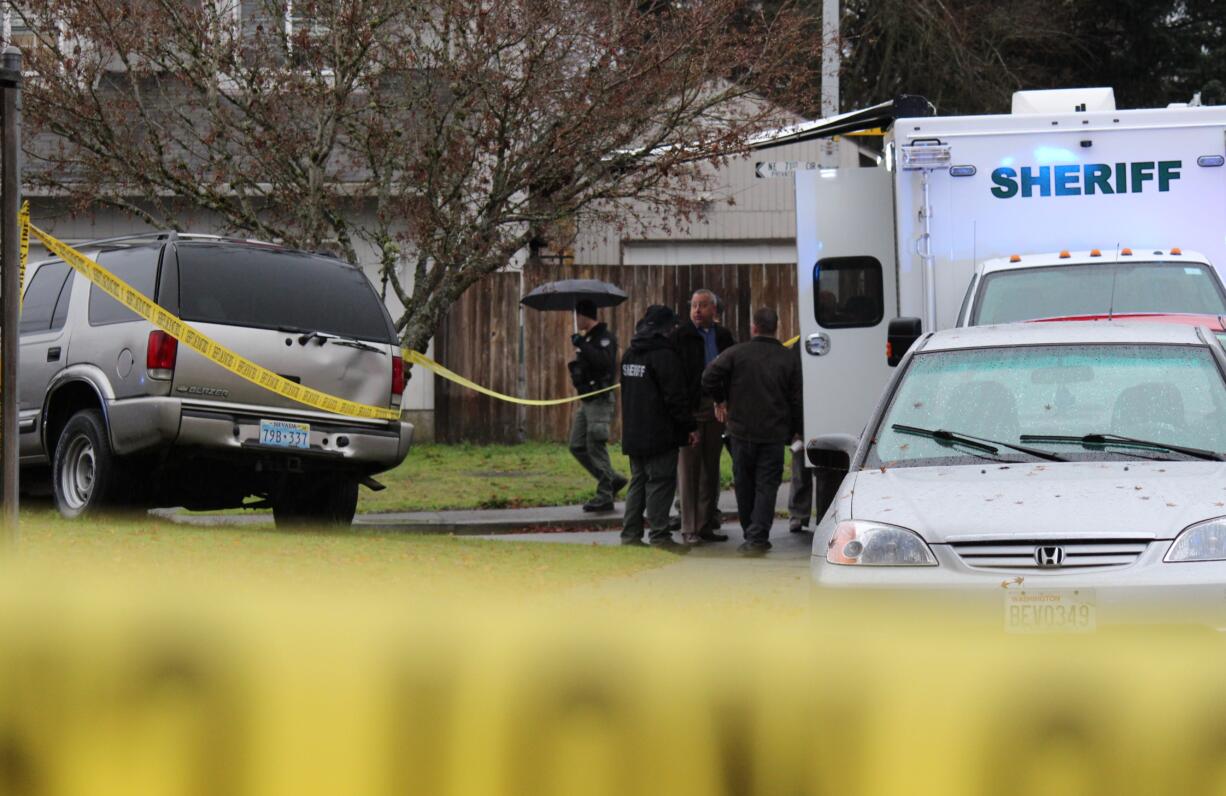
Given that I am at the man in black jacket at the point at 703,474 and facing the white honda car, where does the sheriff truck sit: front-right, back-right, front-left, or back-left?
front-left

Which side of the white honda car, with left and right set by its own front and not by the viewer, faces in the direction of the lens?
front

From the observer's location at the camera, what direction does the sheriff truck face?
facing the viewer

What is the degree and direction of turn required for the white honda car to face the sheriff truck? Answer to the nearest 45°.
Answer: approximately 180°

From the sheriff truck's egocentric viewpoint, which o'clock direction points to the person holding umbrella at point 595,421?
The person holding umbrella is roughly at 4 o'clock from the sheriff truck.

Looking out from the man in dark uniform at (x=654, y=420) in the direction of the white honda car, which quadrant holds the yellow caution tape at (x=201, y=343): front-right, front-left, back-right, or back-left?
front-right

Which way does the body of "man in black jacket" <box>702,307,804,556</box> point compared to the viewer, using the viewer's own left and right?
facing away from the viewer

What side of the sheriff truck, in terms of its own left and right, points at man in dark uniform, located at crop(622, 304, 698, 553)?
right

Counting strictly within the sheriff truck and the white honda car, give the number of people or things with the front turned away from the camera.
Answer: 0

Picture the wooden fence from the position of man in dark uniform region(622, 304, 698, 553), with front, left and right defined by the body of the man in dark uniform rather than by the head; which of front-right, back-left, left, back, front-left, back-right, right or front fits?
front-left

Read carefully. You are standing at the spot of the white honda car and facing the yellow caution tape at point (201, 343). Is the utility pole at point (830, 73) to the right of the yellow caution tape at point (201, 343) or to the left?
right

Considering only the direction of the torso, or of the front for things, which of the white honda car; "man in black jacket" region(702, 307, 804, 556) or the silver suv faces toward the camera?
the white honda car

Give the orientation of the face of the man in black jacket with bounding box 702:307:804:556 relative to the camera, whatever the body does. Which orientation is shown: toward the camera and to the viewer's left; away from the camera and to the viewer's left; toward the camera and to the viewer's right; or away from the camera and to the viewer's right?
away from the camera and to the viewer's left

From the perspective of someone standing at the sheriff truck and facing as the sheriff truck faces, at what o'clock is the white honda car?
The white honda car is roughly at 12 o'clock from the sheriff truck.
